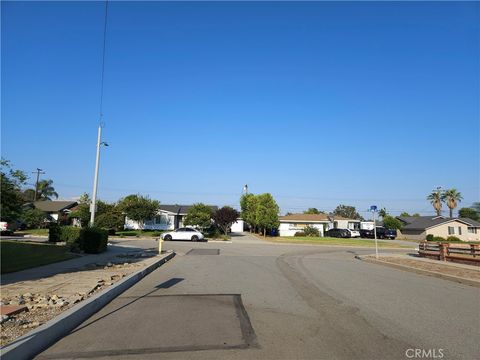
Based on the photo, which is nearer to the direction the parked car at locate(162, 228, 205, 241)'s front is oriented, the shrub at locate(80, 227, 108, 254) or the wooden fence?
the shrub

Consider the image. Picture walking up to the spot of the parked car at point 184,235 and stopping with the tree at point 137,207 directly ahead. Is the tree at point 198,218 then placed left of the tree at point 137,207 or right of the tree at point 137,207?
right

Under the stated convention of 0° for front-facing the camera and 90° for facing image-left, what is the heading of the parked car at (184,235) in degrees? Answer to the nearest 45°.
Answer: approximately 90°

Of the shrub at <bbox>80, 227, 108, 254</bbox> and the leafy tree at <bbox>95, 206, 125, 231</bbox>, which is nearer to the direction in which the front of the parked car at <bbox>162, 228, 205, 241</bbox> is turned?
the leafy tree

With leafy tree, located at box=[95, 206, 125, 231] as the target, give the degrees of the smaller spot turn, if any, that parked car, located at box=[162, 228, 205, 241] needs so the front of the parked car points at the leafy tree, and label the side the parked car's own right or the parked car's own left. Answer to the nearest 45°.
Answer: approximately 45° to the parked car's own right

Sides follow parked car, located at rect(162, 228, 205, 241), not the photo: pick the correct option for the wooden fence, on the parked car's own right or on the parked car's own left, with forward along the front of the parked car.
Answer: on the parked car's own left

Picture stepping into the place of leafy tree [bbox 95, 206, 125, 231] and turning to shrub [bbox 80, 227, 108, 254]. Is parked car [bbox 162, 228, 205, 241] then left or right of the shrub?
left

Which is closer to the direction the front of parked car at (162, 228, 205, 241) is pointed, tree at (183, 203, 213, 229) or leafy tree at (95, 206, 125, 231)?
the leafy tree

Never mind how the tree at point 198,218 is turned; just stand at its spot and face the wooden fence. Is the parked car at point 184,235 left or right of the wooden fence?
right

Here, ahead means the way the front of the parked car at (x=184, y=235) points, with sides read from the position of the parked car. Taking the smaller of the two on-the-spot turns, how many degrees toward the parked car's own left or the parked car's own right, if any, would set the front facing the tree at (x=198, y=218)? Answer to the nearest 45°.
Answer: approximately 90° to the parked car's own right

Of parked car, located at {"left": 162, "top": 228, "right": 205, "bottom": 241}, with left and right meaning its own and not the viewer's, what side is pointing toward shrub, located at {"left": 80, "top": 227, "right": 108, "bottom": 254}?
left

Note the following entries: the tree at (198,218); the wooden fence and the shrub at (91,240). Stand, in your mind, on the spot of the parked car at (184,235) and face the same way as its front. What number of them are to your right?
1

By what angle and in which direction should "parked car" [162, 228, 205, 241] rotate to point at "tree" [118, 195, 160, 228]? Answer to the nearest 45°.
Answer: approximately 45° to its right
